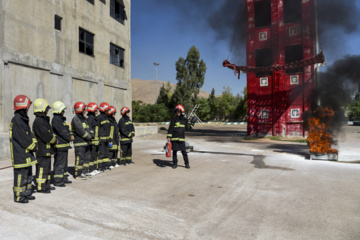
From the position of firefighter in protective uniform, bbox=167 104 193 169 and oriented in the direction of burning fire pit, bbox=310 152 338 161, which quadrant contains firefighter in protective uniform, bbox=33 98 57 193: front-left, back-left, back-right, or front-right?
back-right

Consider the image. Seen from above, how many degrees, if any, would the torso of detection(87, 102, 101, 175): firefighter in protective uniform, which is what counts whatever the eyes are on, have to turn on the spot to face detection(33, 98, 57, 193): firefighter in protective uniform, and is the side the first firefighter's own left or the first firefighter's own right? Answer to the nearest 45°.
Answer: approximately 135° to the first firefighter's own right

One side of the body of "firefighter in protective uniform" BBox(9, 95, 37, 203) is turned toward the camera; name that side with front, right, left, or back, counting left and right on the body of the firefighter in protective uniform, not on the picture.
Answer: right

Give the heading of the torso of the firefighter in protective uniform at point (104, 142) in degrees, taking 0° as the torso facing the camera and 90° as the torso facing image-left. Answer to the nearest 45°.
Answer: approximately 270°

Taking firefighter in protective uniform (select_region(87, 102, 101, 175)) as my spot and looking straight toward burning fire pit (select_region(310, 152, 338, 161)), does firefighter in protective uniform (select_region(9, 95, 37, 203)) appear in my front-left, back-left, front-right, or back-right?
back-right

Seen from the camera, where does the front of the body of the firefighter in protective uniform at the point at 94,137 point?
to the viewer's right

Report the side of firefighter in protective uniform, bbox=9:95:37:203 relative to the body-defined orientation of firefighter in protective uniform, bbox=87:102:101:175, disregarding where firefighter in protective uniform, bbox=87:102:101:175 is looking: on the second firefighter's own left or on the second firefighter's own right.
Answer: on the second firefighter's own right

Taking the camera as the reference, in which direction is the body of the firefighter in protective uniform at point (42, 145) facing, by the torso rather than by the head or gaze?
to the viewer's right

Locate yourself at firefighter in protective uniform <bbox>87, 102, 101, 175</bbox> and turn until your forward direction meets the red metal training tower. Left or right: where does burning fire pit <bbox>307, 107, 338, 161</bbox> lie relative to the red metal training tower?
right

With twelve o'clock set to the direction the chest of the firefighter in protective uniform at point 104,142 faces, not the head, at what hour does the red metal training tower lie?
The red metal training tower is roughly at 11 o'clock from the firefighter in protective uniform.

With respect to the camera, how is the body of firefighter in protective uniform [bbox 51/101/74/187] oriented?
to the viewer's right
